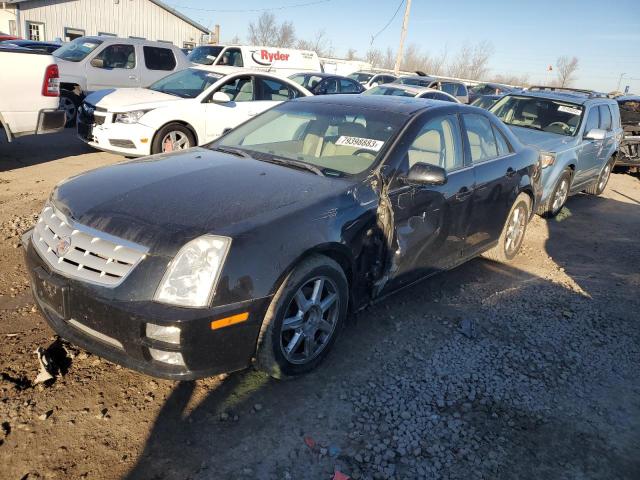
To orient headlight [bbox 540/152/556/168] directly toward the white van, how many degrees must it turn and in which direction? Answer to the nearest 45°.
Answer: approximately 90° to its right

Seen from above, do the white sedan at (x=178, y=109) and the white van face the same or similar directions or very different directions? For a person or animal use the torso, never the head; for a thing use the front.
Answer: same or similar directions

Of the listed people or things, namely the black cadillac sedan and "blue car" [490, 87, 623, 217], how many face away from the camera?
0

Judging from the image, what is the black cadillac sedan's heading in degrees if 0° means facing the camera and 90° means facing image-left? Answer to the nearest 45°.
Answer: approximately 45°

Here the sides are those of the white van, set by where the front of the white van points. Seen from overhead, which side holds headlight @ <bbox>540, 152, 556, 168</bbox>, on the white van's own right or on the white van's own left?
on the white van's own left

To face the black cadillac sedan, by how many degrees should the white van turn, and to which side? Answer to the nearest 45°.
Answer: approximately 45° to its left

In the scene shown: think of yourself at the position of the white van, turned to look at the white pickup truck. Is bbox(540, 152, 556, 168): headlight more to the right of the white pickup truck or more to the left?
left

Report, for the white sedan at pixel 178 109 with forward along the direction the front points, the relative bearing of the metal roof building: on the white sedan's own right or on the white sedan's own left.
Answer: on the white sedan's own right

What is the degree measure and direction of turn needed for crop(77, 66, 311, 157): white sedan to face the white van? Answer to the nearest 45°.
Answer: approximately 135° to its right
